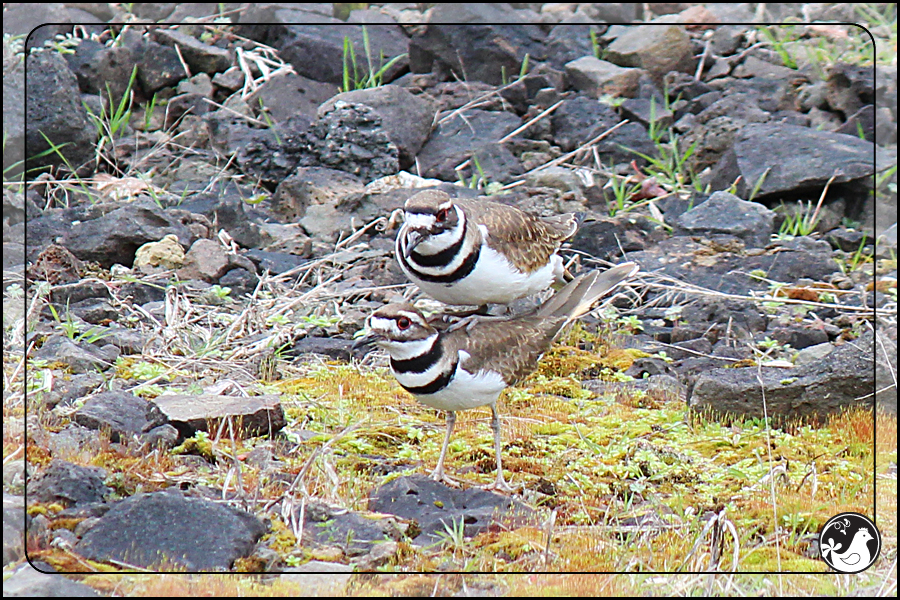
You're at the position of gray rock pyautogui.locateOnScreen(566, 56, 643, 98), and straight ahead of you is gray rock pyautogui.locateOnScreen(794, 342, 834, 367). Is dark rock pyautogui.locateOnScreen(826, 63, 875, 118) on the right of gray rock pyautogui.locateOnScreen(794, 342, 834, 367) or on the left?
left

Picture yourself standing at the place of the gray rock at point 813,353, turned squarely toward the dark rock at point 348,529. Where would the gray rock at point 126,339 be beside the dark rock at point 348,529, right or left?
right

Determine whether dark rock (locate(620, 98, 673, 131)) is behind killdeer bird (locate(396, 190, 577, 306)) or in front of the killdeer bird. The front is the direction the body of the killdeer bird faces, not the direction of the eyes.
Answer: behind

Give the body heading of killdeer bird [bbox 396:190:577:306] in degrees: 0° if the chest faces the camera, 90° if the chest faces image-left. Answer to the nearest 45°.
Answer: approximately 45°

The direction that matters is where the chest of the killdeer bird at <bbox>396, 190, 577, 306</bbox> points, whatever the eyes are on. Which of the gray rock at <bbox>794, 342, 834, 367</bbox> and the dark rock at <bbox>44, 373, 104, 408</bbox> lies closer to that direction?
the dark rock

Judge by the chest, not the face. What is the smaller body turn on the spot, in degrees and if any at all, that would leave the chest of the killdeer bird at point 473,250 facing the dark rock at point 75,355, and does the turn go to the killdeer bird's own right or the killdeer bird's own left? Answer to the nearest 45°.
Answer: approximately 45° to the killdeer bird's own right

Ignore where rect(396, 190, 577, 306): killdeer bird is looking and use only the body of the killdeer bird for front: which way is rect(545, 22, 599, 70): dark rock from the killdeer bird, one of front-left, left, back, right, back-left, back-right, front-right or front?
back-right

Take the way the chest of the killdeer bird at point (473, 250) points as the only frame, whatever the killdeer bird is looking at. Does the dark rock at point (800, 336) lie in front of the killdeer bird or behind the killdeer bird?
behind

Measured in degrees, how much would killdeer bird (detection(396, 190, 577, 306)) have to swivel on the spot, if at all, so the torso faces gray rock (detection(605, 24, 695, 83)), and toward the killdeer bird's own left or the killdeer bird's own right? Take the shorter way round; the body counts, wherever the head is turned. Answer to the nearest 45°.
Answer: approximately 135° to the killdeer bird's own right

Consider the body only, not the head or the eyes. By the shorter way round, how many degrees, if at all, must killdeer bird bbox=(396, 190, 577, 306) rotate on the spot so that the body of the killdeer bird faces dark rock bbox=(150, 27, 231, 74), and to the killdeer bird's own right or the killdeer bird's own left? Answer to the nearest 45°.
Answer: approximately 90° to the killdeer bird's own right
